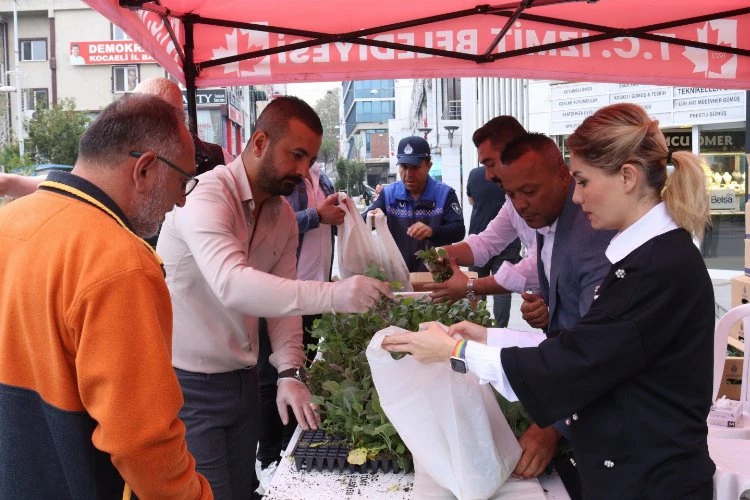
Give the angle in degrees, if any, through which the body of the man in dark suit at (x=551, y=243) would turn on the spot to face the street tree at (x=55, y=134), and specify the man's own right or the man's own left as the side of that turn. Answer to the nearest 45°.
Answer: approximately 90° to the man's own right

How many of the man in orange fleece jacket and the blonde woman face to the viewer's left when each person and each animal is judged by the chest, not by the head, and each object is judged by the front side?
1

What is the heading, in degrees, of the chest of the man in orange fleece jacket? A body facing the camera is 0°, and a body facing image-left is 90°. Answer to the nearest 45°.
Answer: approximately 225°

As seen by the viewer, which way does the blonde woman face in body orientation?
to the viewer's left

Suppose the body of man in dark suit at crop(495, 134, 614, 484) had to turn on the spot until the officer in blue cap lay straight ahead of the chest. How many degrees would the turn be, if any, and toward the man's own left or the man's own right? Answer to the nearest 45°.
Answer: approximately 135° to the man's own right

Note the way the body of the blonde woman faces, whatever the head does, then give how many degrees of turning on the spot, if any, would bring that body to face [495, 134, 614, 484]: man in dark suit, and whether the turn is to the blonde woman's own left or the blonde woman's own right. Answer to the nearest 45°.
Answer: approximately 90° to the blonde woman's own right

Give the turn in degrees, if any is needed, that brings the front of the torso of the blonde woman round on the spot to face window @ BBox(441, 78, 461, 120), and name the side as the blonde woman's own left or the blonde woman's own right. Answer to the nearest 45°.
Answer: approximately 90° to the blonde woman's own right

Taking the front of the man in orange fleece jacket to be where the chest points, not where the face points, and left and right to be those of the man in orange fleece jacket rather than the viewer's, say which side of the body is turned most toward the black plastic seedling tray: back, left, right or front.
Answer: front

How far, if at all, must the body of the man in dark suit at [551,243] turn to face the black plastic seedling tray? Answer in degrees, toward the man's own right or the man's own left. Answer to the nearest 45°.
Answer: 0° — they already face it
